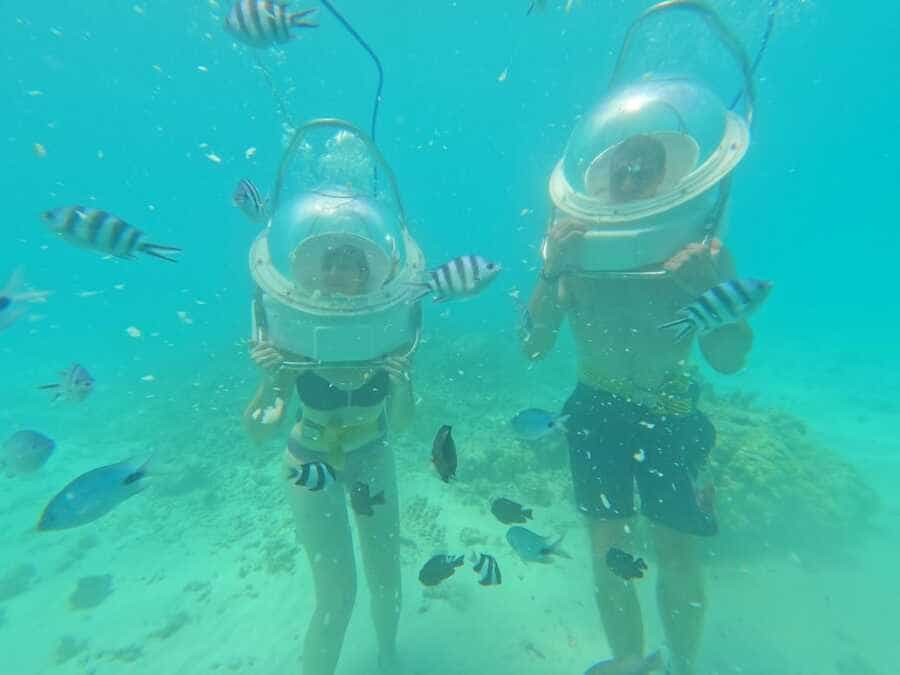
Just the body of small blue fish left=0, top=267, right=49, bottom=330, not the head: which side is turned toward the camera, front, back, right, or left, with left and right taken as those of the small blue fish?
left

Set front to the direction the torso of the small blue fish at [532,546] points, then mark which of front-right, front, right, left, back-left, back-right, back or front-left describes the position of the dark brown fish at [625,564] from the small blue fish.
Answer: back

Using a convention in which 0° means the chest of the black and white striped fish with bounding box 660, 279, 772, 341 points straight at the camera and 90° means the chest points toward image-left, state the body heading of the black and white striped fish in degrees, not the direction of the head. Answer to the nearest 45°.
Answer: approximately 270°

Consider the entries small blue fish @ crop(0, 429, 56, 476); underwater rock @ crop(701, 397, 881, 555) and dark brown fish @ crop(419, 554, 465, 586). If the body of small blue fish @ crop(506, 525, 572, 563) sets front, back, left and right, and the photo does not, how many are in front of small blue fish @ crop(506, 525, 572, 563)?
2

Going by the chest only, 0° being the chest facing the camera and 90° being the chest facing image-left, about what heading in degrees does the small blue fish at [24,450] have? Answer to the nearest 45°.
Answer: approximately 270°

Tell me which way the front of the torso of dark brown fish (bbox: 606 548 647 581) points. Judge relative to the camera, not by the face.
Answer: to the viewer's left

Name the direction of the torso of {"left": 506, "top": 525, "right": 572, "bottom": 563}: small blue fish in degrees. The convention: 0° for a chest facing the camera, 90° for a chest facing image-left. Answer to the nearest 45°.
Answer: approximately 90°

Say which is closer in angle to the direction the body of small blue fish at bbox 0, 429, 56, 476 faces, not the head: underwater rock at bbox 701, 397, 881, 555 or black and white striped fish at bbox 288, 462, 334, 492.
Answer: the underwater rock

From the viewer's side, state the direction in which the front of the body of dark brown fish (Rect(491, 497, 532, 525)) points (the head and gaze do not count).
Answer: to the viewer's left
